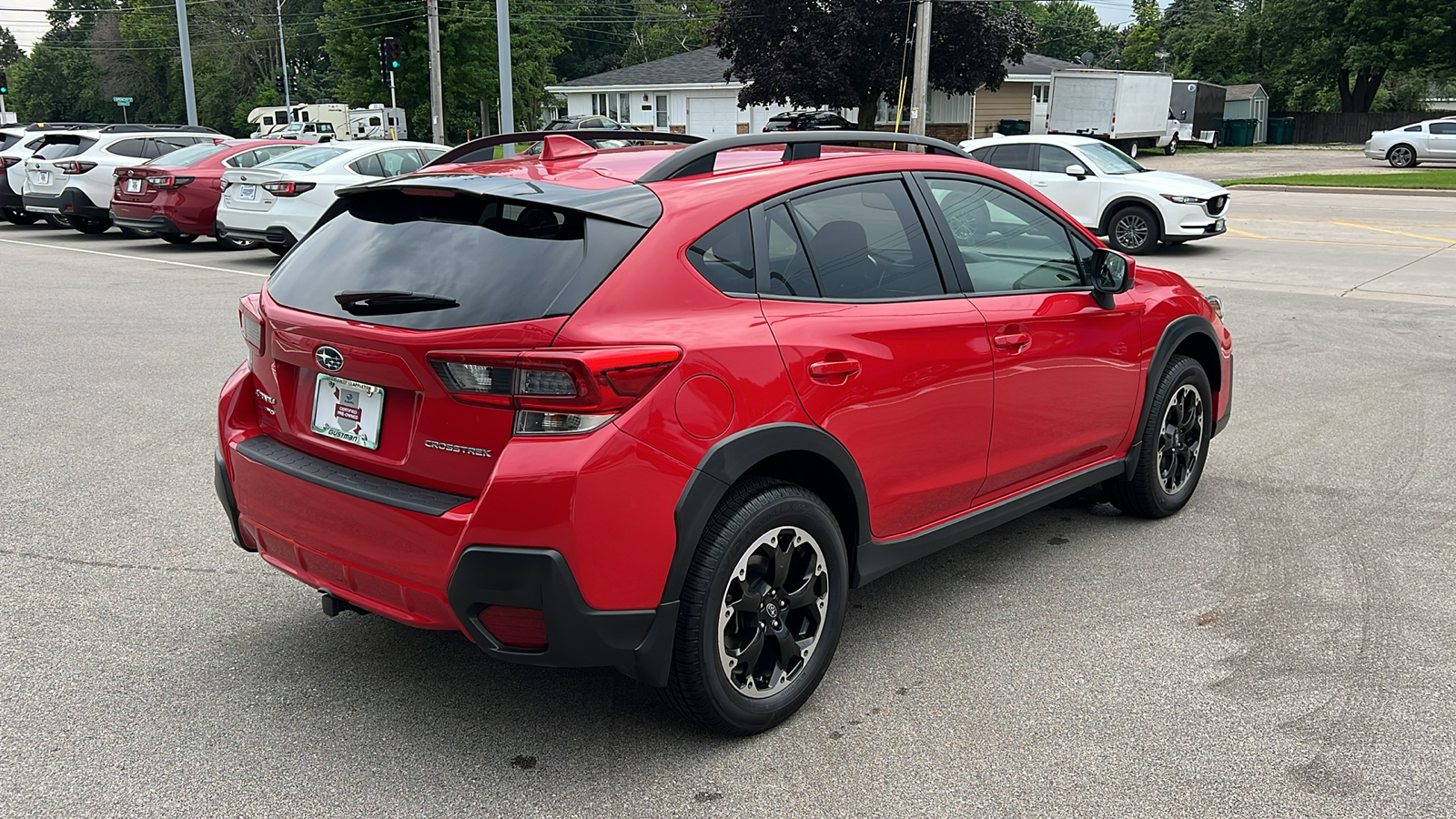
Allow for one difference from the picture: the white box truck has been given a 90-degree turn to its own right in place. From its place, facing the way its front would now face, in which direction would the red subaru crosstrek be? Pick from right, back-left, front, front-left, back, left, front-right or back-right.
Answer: front-right

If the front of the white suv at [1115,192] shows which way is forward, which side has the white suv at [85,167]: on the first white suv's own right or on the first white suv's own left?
on the first white suv's own right

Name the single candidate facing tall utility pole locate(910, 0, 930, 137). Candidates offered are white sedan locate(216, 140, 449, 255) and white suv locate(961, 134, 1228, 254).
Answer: the white sedan

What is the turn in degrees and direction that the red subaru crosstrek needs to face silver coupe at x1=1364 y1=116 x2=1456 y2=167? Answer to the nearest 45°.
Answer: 0° — it already faces it

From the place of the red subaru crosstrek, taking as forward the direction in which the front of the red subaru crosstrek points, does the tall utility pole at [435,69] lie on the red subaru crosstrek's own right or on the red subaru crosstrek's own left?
on the red subaru crosstrek's own left

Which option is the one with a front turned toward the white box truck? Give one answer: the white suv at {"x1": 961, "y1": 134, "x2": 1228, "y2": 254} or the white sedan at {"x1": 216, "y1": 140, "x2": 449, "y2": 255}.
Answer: the white sedan

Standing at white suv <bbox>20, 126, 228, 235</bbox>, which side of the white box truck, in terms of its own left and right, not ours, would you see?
back

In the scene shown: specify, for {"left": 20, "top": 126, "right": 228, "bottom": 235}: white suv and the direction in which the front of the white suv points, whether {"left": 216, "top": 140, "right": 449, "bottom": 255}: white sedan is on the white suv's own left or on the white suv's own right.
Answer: on the white suv's own right

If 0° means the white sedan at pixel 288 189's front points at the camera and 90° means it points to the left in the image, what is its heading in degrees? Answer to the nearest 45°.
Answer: approximately 225°

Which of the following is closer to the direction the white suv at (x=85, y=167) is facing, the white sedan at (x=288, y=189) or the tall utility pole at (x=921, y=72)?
the tall utility pole

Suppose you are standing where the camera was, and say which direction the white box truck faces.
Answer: facing away from the viewer and to the right of the viewer
